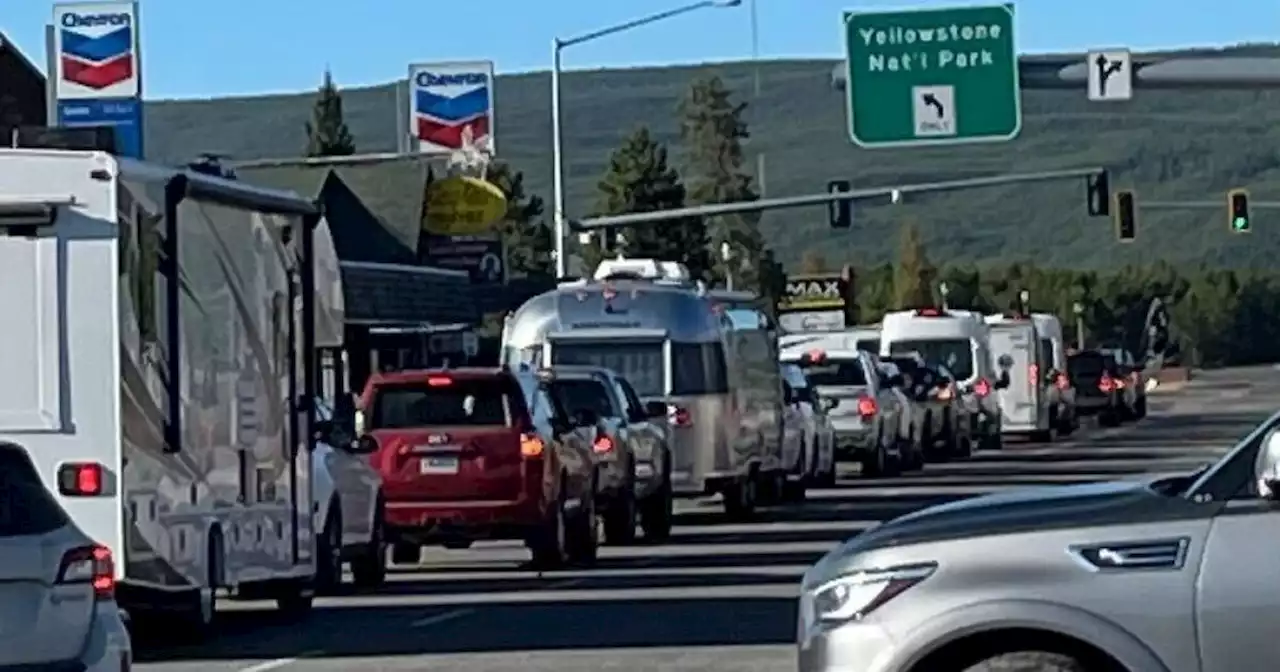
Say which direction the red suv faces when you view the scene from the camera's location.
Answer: facing away from the viewer and to the right of the viewer

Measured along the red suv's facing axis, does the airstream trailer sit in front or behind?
in front

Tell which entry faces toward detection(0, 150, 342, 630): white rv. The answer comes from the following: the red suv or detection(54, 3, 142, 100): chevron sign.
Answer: the chevron sign

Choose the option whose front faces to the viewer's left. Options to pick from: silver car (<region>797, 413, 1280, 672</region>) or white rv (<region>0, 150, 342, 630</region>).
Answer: the silver car

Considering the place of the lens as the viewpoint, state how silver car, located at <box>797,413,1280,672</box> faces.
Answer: facing to the left of the viewer

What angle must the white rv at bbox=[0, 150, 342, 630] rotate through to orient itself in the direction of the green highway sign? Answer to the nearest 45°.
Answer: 0° — it already faces it

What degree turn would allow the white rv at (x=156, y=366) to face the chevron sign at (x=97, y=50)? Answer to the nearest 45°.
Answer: approximately 45° to its left
